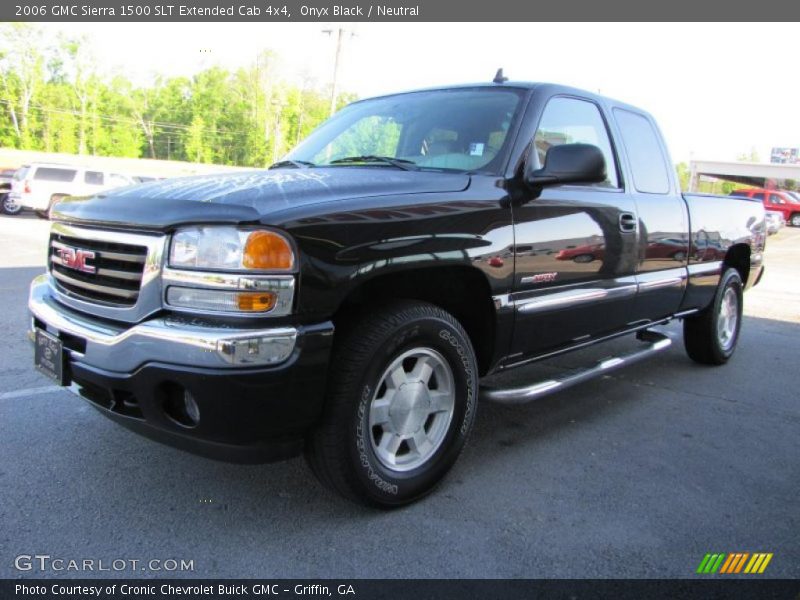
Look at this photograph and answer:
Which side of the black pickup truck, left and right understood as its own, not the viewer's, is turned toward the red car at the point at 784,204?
back

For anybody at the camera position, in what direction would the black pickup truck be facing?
facing the viewer and to the left of the viewer

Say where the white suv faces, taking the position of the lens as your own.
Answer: facing away from the viewer and to the right of the viewer

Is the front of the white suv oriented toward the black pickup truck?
no

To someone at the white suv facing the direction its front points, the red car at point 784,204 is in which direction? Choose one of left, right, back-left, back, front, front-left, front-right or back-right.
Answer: front-right

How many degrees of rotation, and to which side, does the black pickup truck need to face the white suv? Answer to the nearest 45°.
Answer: approximately 90° to its right

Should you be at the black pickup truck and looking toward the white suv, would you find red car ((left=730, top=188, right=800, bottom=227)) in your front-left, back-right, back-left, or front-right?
front-right

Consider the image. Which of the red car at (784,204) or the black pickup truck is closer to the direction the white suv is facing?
the red car
